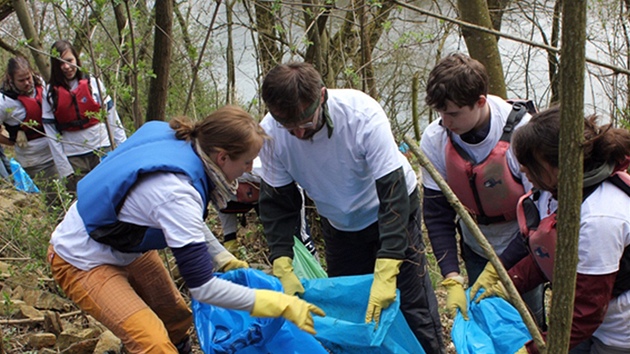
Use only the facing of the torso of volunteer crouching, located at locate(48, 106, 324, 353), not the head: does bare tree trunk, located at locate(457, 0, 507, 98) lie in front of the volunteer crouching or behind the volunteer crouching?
in front

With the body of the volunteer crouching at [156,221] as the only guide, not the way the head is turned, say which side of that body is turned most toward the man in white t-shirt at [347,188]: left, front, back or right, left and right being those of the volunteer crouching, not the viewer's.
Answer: front

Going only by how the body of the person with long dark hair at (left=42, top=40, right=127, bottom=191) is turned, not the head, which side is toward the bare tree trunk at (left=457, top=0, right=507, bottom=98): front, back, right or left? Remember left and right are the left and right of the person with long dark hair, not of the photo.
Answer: left

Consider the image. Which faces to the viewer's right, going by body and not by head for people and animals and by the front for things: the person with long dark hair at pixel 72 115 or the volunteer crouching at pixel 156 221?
the volunteer crouching

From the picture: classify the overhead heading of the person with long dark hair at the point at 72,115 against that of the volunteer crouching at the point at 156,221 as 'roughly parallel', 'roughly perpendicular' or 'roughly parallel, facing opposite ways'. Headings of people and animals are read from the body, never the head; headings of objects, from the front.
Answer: roughly perpendicular

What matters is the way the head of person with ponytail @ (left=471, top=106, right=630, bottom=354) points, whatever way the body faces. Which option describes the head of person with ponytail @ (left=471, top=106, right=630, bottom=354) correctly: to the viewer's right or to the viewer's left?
to the viewer's left

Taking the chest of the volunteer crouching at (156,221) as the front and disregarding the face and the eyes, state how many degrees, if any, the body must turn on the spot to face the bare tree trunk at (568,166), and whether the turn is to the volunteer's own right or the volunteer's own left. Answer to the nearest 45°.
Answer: approximately 45° to the volunteer's own right

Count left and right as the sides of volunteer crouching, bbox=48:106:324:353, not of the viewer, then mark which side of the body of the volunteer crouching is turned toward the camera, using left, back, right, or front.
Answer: right

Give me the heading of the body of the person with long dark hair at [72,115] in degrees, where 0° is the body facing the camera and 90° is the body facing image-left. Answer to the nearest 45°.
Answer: approximately 0°

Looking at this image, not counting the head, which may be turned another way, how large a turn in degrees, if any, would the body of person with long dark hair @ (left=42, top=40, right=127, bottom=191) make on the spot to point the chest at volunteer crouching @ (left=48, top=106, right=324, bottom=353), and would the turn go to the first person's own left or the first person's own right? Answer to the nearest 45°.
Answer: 0° — they already face them

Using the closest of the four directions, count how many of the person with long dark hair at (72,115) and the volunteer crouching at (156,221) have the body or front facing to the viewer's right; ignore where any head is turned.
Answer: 1
